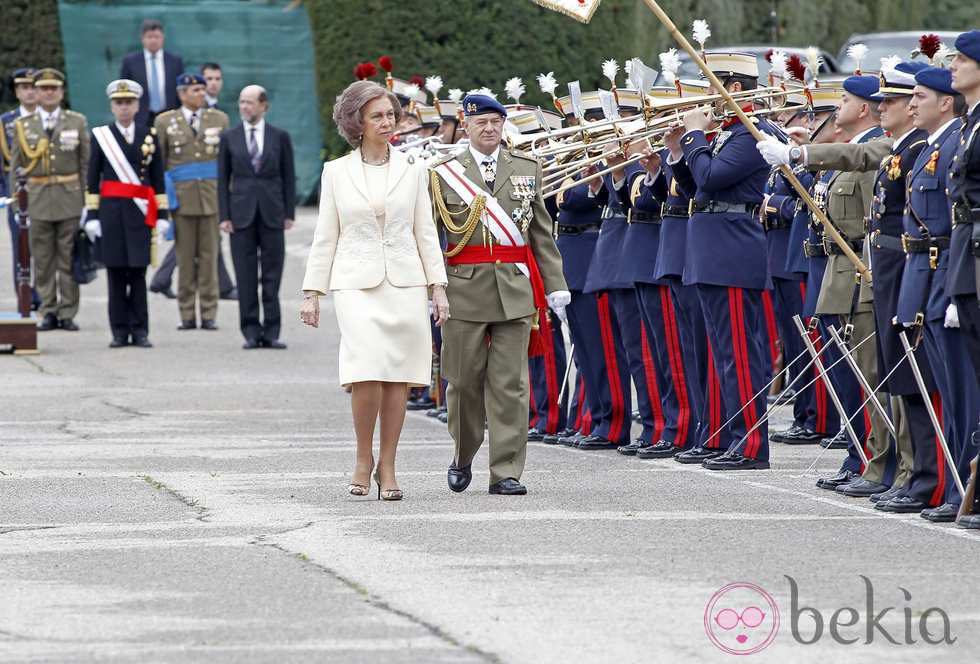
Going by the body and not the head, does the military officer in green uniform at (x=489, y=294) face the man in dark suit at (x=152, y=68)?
no

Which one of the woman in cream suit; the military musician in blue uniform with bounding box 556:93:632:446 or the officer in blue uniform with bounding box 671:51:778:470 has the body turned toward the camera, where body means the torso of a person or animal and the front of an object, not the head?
the woman in cream suit

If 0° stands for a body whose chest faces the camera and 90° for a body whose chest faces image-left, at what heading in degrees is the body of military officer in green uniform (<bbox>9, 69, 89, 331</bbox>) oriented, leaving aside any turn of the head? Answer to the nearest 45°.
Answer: approximately 0°

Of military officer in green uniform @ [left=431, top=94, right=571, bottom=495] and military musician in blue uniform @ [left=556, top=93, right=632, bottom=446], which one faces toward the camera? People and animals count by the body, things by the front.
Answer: the military officer in green uniform

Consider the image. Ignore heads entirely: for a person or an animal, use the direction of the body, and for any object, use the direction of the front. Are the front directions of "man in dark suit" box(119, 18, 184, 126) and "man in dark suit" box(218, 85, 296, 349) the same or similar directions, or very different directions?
same or similar directions

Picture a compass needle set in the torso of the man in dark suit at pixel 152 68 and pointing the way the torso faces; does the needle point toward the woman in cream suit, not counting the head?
yes

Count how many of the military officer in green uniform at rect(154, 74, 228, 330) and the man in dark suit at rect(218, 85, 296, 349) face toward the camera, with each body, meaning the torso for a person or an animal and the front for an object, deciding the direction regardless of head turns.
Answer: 2

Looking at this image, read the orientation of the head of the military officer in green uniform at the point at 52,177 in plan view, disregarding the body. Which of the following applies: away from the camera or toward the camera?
toward the camera

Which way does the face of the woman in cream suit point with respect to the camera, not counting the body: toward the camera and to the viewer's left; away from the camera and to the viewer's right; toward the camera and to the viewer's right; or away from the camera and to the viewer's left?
toward the camera and to the viewer's right

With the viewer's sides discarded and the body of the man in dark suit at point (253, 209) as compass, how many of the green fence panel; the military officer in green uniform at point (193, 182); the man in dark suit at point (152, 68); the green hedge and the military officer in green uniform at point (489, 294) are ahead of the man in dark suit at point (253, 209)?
1

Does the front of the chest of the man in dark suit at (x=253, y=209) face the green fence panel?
no

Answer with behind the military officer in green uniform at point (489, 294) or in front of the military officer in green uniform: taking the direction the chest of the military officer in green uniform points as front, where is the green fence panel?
behind

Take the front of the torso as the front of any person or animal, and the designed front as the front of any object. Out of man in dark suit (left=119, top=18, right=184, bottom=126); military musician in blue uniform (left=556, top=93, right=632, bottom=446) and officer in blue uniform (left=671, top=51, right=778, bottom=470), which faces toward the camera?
the man in dark suit

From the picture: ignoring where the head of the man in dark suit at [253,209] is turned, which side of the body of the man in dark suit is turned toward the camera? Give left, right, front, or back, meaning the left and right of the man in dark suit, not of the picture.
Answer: front

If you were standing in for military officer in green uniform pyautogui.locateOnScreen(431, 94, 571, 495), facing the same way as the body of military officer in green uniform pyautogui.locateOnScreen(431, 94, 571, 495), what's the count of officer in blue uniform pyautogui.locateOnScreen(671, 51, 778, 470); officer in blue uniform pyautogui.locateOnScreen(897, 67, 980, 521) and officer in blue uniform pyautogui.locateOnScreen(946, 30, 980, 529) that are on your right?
0

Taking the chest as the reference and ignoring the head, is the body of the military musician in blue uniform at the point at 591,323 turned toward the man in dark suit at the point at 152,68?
no

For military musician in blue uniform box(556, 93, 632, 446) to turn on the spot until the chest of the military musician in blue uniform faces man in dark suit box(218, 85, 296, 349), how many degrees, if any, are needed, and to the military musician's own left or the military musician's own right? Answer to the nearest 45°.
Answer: approximately 45° to the military musician's own right

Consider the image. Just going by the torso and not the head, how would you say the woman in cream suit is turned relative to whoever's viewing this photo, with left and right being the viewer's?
facing the viewer

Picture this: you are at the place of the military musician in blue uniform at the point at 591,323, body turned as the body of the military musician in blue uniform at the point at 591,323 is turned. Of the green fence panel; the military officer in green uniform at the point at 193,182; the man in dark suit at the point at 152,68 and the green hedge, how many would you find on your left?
0

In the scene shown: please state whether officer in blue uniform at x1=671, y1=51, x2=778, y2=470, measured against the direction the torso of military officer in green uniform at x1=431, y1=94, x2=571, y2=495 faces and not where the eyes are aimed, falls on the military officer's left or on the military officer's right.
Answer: on the military officer's left
